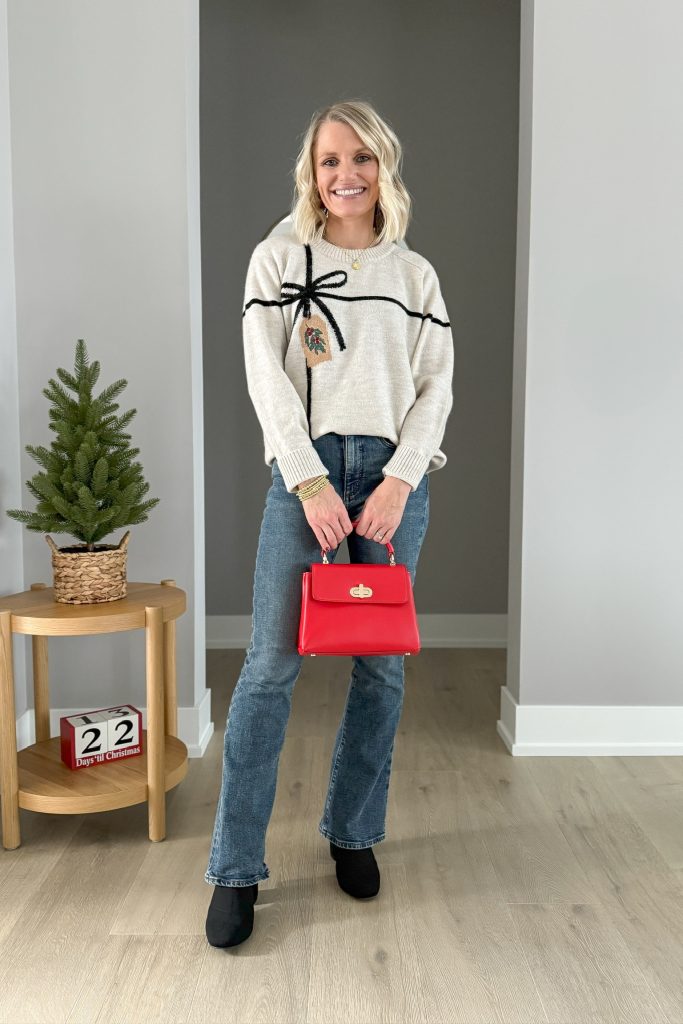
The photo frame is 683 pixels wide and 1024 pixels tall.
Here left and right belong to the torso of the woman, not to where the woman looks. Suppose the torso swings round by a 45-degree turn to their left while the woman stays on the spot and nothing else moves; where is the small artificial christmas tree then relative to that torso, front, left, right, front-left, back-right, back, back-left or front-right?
back

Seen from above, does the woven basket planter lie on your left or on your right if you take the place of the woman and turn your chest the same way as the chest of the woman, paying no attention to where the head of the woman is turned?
on your right

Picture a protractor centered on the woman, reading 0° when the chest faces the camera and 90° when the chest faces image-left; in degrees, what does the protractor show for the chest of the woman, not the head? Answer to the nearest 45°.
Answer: approximately 0°
